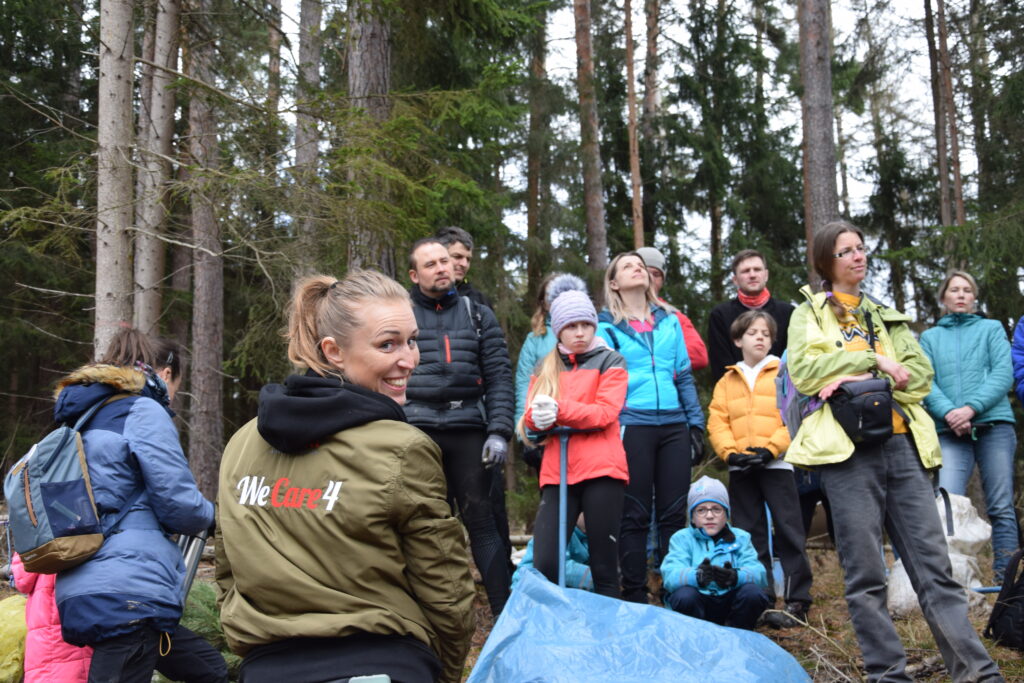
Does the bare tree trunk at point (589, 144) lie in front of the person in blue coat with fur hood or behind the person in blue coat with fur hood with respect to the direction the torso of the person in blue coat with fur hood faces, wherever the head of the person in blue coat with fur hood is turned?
in front

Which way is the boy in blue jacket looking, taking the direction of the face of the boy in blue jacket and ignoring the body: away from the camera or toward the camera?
toward the camera

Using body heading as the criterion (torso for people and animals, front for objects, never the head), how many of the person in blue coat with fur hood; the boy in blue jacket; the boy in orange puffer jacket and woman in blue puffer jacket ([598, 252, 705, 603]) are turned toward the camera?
3

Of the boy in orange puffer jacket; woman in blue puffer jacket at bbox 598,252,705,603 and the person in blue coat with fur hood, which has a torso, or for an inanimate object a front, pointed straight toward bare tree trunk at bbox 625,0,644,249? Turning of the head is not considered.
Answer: the person in blue coat with fur hood

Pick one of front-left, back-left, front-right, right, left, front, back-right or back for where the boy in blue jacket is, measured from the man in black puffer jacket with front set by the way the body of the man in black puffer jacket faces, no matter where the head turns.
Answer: back-left

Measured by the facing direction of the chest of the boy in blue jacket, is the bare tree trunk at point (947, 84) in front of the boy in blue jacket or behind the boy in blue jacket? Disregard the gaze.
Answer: behind

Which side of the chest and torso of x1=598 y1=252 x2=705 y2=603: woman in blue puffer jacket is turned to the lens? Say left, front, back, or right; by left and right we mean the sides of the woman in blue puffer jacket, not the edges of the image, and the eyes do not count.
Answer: front

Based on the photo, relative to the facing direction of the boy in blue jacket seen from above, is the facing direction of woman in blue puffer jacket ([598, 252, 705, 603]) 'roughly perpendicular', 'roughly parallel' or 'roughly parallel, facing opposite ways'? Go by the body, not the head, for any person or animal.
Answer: roughly parallel

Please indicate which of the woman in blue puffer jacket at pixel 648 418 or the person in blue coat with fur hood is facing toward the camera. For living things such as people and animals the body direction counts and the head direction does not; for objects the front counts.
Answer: the woman in blue puffer jacket

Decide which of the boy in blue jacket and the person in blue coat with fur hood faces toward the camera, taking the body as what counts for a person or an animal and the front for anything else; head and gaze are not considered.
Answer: the boy in blue jacket

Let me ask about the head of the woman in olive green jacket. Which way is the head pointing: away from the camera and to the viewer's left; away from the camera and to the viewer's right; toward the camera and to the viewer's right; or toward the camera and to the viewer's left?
toward the camera and to the viewer's right

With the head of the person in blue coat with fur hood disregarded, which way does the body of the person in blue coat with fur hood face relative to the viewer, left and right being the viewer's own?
facing away from the viewer and to the right of the viewer

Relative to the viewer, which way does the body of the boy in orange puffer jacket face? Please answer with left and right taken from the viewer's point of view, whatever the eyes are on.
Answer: facing the viewer

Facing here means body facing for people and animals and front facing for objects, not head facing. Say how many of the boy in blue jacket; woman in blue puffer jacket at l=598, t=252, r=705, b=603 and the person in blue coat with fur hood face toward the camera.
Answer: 2

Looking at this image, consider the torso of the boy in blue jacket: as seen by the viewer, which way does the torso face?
toward the camera

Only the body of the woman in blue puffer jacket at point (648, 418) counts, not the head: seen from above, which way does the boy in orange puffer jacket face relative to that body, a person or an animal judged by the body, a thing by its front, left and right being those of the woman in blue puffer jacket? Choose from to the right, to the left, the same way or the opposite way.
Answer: the same way

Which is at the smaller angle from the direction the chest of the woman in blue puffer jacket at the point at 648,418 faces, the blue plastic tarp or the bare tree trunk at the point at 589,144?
the blue plastic tarp
